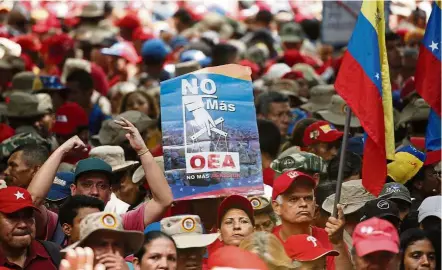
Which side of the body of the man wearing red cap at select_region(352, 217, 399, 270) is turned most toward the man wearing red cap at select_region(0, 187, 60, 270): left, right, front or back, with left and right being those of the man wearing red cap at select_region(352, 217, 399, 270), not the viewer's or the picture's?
right

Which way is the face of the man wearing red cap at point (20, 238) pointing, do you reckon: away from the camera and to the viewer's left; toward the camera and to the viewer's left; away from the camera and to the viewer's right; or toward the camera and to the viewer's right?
toward the camera and to the viewer's right

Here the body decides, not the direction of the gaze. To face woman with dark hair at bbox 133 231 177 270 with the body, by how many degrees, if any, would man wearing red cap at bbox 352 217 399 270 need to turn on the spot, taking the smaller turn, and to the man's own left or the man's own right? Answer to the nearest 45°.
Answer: approximately 90° to the man's own right
